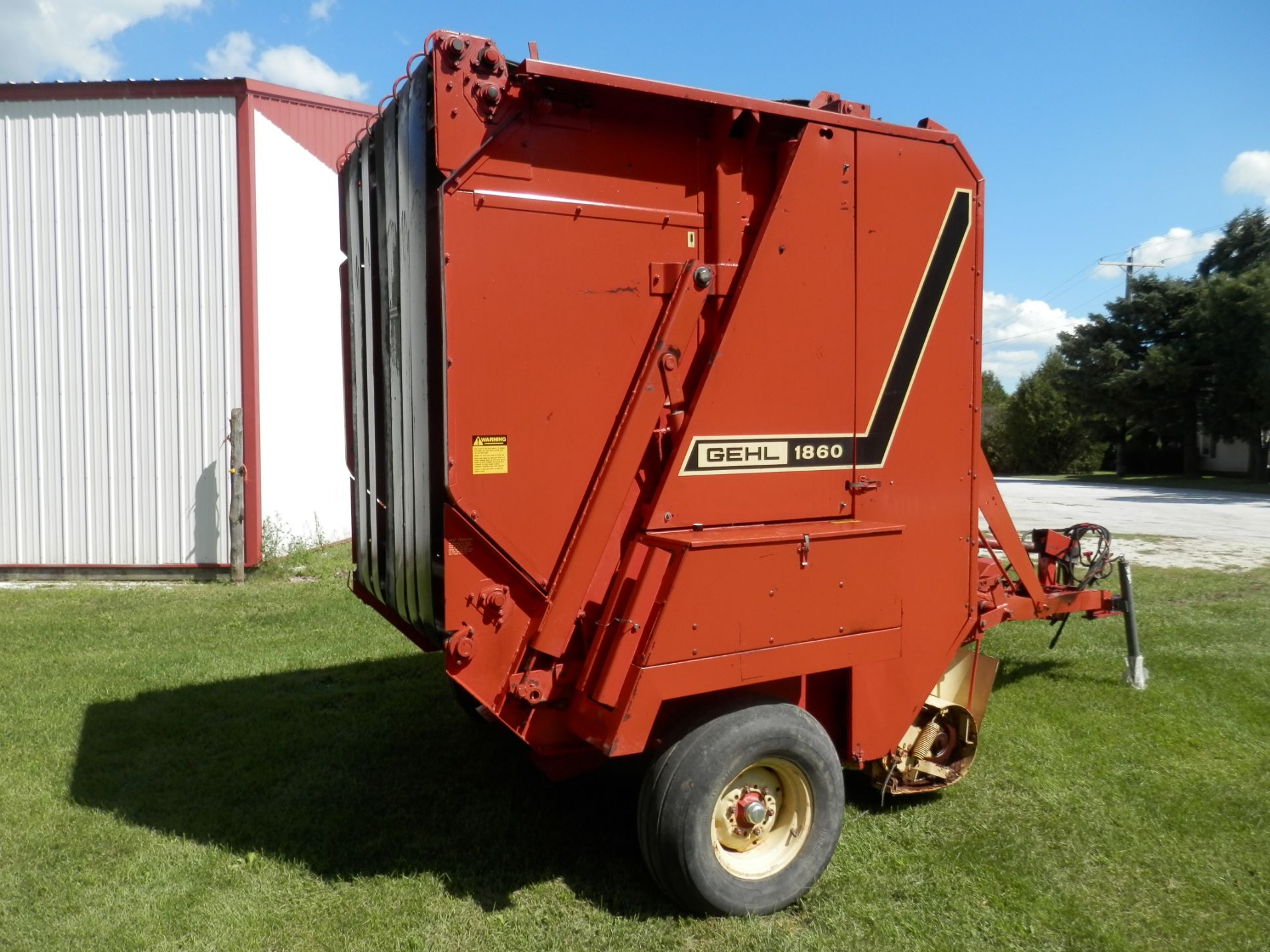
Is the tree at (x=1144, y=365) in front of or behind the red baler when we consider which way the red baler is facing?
in front

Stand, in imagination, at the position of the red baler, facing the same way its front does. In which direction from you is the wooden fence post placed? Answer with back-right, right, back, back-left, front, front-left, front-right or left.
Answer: left

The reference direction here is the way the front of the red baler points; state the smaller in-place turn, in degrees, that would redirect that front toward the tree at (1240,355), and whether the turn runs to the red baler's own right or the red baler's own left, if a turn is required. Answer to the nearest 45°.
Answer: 0° — it already faces it

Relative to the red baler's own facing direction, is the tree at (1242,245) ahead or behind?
ahead

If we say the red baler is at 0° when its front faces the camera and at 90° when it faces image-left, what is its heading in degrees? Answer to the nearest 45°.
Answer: approximately 225°
